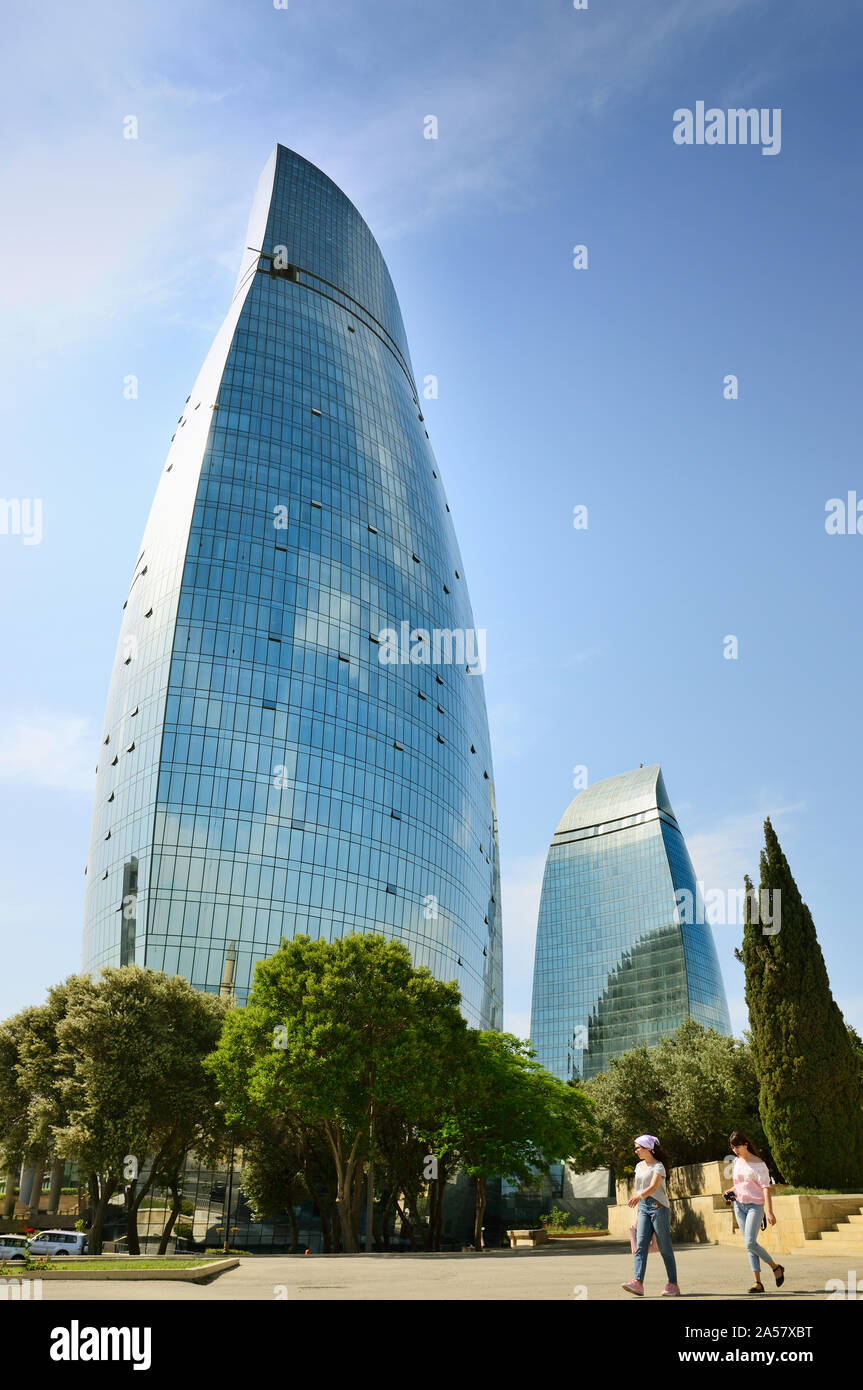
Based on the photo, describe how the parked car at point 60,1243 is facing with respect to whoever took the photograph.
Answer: facing to the left of the viewer

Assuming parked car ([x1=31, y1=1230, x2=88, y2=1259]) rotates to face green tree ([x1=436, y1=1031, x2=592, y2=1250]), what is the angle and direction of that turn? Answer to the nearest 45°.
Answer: approximately 180°

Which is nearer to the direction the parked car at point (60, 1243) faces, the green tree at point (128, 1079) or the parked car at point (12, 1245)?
the parked car

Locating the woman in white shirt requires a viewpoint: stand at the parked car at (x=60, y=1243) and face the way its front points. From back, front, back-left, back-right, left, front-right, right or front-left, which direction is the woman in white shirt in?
left

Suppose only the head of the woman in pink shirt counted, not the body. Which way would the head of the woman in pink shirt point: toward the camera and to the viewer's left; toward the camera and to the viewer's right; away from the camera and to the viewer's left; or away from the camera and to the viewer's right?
toward the camera and to the viewer's left

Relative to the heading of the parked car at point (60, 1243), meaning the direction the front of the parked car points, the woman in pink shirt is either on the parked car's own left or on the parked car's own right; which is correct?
on the parked car's own left
